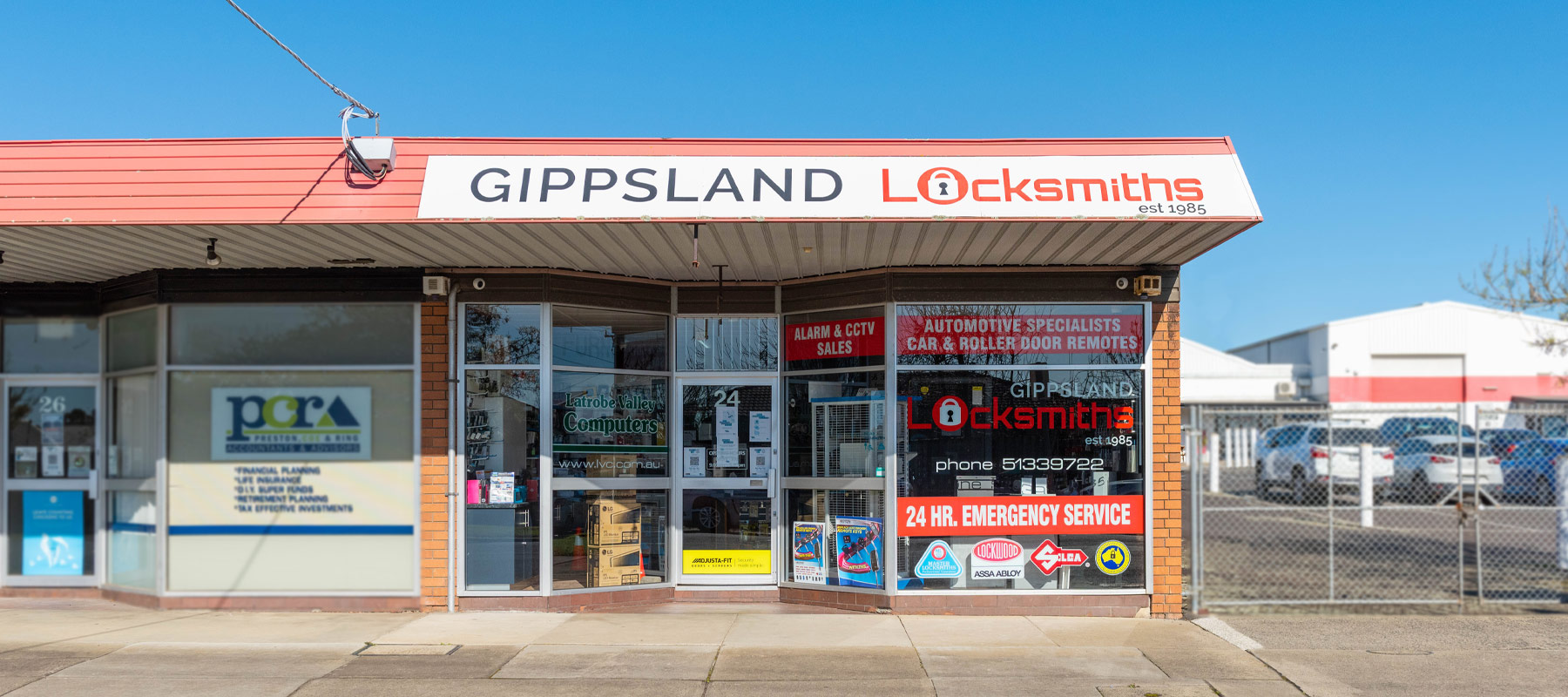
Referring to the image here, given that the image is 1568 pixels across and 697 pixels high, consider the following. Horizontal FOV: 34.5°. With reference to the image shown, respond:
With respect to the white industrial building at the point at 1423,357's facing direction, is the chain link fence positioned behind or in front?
in front

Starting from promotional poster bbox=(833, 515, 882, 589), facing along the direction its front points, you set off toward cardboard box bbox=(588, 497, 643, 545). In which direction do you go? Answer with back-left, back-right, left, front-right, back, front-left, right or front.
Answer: right

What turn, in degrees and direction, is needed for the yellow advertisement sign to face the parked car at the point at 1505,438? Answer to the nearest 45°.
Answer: approximately 90° to its left

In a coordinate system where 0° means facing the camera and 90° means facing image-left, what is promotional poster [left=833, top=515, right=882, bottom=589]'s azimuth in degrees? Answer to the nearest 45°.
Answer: approximately 0°

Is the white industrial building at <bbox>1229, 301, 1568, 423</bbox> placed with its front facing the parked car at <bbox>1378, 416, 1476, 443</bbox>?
yes

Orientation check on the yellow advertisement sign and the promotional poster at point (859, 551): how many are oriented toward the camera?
2

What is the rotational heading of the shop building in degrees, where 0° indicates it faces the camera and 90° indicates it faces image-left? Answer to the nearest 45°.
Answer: approximately 0°

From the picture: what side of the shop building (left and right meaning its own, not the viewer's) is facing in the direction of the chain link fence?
left

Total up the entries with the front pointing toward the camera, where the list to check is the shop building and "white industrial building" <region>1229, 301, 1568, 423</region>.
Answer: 2
